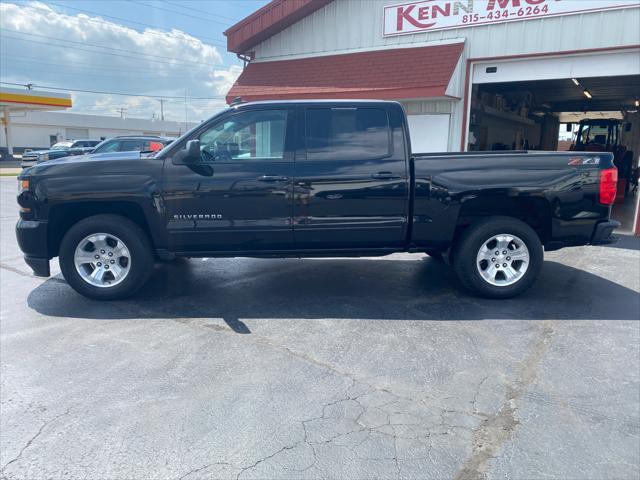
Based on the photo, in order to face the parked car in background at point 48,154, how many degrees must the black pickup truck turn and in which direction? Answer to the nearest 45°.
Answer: approximately 45° to its right

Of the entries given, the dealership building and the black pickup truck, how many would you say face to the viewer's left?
1

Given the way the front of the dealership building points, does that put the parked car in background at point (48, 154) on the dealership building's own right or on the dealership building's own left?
on the dealership building's own right

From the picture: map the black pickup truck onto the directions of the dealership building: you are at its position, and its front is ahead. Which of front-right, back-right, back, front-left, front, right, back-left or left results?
front

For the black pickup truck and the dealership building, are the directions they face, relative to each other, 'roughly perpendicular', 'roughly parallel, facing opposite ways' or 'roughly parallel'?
roughly perpendicular

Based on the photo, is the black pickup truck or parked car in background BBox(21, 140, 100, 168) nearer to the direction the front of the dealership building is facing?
the black pickup truck

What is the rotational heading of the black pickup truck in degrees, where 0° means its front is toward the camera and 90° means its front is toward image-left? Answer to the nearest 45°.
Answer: approximately 90°

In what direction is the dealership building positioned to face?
toward the camera

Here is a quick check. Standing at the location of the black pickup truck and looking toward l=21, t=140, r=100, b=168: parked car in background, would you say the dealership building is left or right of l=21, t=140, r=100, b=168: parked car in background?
right

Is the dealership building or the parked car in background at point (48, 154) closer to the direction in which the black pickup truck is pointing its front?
the parked car in background
